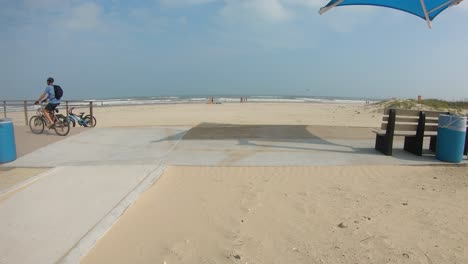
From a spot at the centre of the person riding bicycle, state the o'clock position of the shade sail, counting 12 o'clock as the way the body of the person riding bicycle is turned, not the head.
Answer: The shade sail is roughly at 7 o'clock from the person riding bicycle.

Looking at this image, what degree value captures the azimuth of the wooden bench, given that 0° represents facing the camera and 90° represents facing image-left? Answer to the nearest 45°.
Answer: approximately 135°

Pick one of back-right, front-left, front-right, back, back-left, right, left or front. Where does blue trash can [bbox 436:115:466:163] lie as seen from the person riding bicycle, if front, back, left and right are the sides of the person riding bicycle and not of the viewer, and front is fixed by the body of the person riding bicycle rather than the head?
back-left

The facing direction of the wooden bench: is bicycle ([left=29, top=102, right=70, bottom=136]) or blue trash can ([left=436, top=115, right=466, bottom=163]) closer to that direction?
the bicycle

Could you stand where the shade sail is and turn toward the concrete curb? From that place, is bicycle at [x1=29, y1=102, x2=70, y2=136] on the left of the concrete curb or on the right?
right

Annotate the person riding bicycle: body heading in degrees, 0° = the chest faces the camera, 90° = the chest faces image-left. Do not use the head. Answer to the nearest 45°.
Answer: approximately 90°

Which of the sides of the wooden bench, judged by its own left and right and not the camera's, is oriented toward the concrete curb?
left
